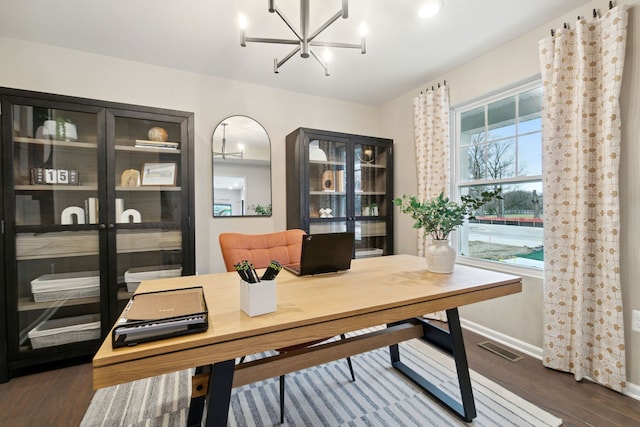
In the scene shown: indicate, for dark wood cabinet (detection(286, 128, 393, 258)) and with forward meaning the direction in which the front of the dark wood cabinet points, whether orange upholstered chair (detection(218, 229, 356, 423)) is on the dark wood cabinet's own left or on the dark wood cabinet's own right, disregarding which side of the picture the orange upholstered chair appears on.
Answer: on the dark wood cabinet's own right

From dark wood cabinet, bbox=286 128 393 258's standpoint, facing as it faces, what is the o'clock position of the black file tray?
The black file tray is roughly at 2 o'clock from the dark wood cabinet.

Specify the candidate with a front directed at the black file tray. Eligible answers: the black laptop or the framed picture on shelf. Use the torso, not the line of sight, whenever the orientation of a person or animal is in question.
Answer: the framed picture on shelf

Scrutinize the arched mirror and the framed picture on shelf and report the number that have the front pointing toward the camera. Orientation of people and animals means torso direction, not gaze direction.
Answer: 2

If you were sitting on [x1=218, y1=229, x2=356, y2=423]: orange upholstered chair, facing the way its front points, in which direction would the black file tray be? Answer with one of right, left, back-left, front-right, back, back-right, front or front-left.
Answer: front-right

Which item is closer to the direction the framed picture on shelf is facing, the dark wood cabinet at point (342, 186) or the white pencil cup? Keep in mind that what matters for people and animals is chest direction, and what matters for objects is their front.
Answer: the white pencil cup

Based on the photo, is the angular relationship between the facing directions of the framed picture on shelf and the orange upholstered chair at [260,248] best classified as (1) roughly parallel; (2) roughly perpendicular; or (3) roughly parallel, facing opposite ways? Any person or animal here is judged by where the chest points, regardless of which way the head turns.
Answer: roughly parallel

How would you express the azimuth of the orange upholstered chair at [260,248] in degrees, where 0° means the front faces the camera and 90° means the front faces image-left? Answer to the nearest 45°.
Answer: approximately 315°

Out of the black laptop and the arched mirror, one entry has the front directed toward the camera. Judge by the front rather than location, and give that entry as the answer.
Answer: the arched mirror

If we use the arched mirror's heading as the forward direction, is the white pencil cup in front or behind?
in front

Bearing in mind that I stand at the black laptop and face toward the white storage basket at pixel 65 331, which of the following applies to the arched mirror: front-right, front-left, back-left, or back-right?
front-right

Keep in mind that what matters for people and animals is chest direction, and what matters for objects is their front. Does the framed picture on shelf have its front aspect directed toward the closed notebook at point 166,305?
yes

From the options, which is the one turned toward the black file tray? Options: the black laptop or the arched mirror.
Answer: the arched mirror

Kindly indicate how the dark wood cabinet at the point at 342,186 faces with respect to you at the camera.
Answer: facing the viewer and to the right of the viewer

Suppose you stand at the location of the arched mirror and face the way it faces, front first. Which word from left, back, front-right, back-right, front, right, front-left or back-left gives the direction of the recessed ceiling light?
front-left

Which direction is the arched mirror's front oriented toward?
toward the camera

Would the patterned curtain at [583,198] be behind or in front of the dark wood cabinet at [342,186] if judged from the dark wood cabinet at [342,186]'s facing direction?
in front
